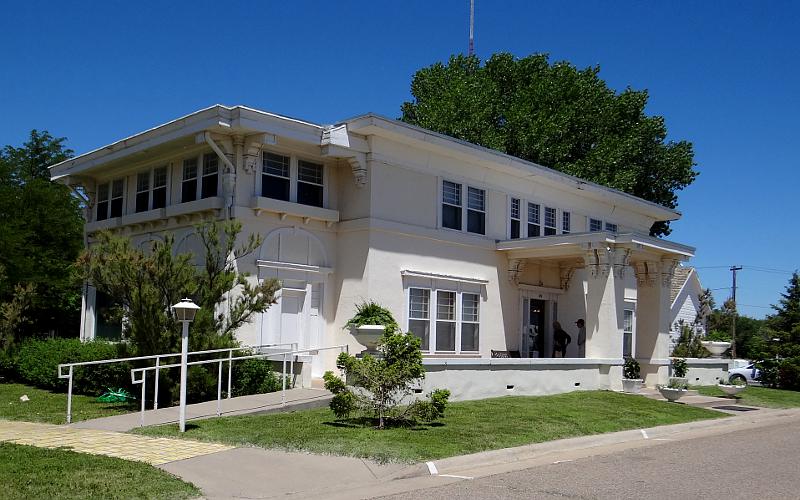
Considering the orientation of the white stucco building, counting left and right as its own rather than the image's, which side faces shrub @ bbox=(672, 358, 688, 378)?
left

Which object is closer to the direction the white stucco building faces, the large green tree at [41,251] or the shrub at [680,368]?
the shrub

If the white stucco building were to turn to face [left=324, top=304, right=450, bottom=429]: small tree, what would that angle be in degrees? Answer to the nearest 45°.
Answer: approximately 45° to its right

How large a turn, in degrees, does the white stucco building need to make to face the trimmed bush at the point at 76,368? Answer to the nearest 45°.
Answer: approximately 135° to its right

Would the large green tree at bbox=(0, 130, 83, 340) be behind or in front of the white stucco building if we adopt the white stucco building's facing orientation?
behind

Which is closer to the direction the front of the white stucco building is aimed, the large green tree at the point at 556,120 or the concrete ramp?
the concrete ramp

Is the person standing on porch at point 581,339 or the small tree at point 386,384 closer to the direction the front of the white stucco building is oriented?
the small tree

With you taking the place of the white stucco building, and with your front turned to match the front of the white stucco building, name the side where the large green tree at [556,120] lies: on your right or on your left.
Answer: on your left

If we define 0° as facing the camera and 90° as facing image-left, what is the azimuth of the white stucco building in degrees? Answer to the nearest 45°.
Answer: approximately 315°

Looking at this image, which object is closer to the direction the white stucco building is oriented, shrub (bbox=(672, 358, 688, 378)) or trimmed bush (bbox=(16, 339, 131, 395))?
the shrub
